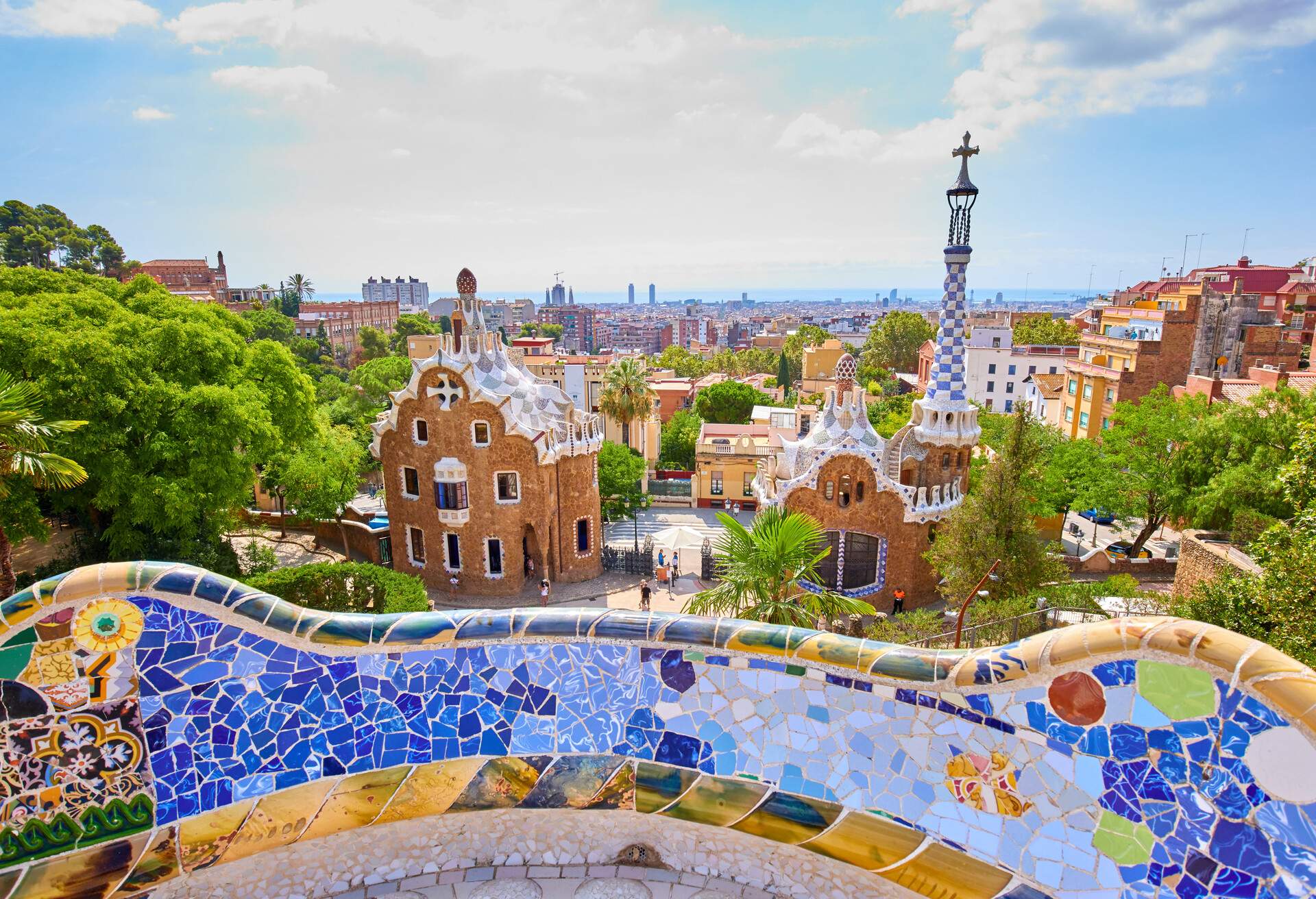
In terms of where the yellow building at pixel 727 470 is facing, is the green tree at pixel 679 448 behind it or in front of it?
behind

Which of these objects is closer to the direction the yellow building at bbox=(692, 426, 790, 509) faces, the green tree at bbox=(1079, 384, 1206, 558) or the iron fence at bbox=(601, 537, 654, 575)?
the iron fence

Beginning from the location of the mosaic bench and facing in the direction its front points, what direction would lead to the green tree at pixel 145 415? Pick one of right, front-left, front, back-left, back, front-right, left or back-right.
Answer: back-right

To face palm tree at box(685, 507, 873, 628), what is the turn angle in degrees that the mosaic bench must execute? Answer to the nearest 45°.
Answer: approximately 135° to its left

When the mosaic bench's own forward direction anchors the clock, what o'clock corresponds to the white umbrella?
The white umbrella is roughly at 6 o'clock from the mosaic bench.

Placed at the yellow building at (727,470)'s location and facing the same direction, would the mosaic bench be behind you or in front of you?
in front

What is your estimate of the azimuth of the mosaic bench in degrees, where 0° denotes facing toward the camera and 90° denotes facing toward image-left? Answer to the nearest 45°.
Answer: approximately 0°

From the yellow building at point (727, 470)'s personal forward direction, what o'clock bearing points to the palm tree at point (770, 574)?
The palm tree is roughly at 12 o'clock from the yellow building.

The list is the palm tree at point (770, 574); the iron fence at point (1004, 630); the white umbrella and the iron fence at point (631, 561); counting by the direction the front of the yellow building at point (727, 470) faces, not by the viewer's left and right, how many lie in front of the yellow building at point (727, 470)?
4

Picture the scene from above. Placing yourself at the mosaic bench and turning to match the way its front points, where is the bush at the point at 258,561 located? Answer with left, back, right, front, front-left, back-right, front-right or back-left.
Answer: back-right

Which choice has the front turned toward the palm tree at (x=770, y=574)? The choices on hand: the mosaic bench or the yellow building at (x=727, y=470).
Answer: the yellow building

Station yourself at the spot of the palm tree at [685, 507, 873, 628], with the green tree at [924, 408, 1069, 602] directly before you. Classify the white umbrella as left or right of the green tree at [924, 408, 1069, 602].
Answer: left

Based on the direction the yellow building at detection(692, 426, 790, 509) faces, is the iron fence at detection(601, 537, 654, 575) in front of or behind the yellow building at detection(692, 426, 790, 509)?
in front

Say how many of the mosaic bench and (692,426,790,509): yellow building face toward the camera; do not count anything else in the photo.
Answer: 2

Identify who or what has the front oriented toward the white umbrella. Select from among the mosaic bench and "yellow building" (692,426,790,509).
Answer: the yellow building

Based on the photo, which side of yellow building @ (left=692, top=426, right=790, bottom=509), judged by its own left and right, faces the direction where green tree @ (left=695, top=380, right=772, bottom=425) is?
back
